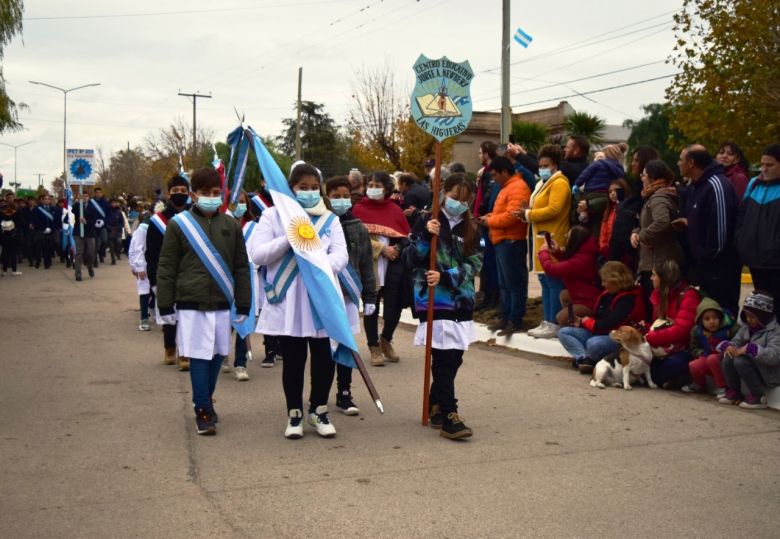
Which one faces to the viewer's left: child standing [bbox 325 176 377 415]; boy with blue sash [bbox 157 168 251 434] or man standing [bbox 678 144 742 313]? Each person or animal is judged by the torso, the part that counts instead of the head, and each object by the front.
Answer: the man standing

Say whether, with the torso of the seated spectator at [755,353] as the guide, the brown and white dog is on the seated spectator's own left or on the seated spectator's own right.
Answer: on the seated spectator's own right

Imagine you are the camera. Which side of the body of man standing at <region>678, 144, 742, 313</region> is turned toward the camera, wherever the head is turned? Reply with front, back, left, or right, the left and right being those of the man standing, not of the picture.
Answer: left

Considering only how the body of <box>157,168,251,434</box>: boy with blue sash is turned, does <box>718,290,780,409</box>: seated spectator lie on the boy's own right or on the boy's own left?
on the boy's own left

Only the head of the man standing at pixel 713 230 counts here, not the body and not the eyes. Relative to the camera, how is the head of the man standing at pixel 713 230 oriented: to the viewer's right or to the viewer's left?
to the viewer's left

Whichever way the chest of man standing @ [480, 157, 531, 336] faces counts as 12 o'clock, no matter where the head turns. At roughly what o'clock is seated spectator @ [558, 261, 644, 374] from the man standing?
The seated spectator is roughly at 8 o'clock from the man standing.

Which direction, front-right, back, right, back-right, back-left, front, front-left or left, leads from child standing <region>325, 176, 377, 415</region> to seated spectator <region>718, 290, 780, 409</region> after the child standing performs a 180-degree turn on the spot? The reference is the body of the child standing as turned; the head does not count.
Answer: right

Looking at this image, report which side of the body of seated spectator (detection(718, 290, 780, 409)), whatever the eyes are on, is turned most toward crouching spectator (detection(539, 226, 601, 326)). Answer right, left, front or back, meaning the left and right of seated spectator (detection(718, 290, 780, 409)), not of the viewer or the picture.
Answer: right

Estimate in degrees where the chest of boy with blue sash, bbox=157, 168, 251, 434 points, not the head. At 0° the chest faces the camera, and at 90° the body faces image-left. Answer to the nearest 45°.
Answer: approximately 0°

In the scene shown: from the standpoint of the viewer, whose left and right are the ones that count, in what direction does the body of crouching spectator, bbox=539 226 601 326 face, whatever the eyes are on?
facing to the left of the viewer

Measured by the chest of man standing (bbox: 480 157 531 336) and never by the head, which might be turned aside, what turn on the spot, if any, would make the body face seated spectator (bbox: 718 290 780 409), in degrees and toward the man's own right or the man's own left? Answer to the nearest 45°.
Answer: approximately 135° to the man's own left
